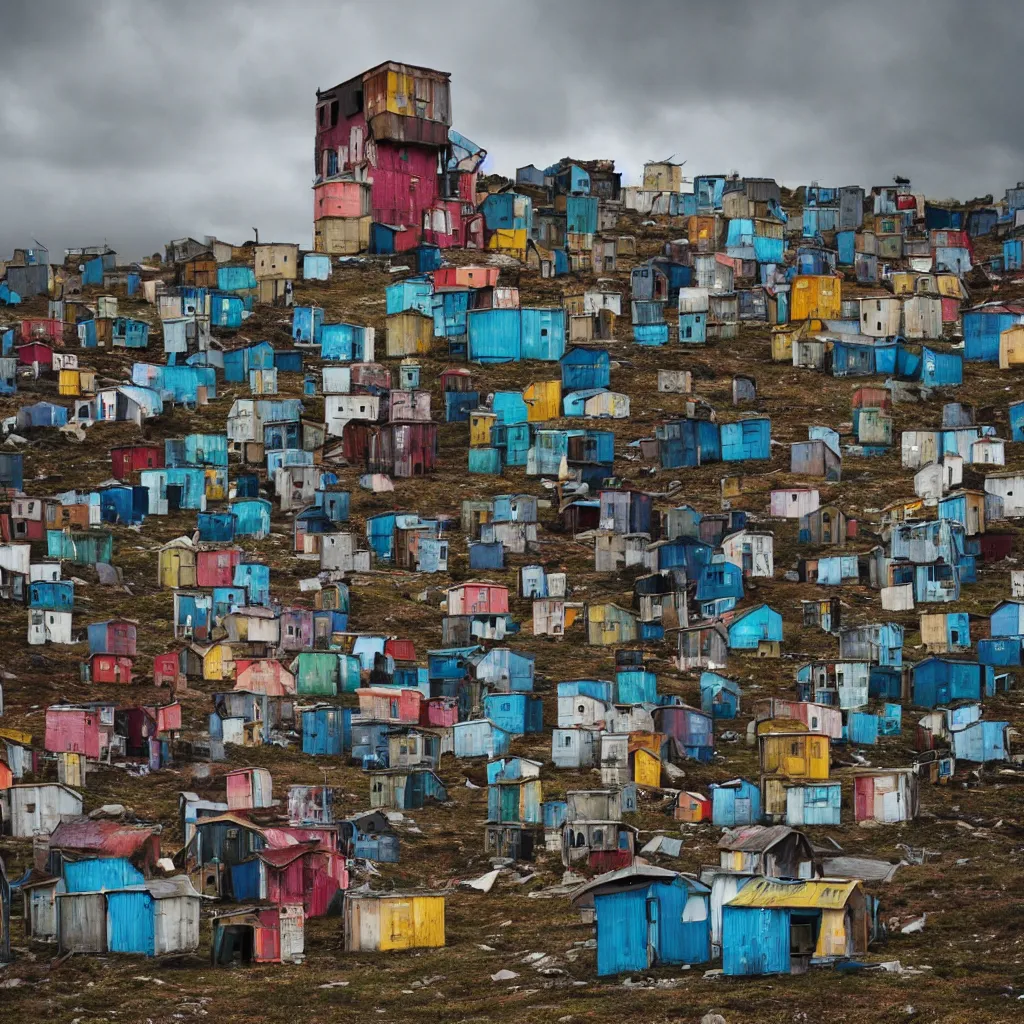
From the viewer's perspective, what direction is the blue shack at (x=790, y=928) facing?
toward the camera

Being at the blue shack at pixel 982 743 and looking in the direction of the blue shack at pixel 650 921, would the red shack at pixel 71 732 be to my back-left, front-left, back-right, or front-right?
front-right

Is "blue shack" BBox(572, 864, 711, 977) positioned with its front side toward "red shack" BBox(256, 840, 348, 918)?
no

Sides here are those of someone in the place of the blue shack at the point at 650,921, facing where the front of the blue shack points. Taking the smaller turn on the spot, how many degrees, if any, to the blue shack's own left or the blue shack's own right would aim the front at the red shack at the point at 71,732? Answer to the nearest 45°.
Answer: approximately 135° to the blue shack's own right

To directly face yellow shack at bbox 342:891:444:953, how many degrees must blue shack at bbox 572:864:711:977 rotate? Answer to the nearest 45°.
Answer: approximately 135° to its right

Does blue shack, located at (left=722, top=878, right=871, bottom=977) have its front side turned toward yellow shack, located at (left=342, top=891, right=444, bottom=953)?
no

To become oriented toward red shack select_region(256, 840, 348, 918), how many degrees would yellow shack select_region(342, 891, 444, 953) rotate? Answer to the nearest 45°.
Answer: approximately 135° to its right

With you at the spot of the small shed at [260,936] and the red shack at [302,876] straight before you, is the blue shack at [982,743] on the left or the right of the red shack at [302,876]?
right

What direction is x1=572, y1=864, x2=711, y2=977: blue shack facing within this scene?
toward the camera

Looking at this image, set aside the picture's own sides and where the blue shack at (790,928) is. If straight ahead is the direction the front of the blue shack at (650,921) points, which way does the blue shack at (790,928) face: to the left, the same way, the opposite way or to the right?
the same way

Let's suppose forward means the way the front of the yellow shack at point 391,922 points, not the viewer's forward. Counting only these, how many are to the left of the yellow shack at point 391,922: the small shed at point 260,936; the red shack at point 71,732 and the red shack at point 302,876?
0

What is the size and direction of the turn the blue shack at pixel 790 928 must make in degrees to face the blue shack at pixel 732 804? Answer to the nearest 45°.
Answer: approximately 180°

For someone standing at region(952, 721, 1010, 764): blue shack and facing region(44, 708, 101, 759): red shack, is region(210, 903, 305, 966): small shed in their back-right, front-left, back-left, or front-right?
front-left

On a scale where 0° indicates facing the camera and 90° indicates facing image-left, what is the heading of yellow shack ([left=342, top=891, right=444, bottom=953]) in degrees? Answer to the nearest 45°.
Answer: approximately 0°

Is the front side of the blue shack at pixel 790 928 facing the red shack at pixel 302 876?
no

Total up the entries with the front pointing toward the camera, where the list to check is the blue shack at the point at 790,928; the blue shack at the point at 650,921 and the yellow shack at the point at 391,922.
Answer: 3

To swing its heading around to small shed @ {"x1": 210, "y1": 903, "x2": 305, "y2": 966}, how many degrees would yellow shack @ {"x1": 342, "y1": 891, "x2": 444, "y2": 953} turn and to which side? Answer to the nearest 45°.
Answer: approximately 90° to its right

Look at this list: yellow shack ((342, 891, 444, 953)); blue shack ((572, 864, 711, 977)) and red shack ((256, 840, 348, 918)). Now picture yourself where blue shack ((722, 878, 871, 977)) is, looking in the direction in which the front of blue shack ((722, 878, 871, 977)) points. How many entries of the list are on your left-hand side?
0

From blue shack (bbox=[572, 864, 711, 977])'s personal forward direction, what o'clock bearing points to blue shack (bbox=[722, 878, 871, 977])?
blue shack (bbox=[722, 878, 871, 977]) is roughly at 10 o'clock from blue shack (bbox=[572, 864, 711, 977]).

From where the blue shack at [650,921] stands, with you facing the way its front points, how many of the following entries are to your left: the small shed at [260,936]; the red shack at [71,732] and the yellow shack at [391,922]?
0

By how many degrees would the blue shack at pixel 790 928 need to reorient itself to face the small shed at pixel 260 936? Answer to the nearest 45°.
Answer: approximately 90° to its right

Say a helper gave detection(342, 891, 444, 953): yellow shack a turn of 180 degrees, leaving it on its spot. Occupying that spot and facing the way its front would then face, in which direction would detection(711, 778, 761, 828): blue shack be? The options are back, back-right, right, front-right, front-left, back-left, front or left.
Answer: front-right
